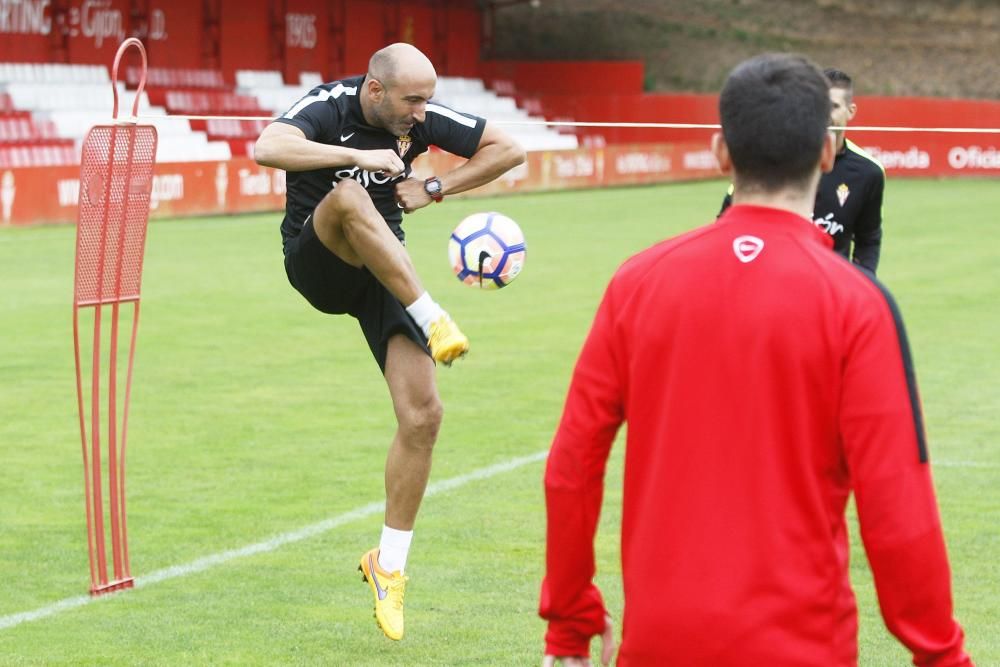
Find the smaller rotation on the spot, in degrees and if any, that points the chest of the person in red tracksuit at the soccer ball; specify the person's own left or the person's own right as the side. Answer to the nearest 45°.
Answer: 0° — they already face it

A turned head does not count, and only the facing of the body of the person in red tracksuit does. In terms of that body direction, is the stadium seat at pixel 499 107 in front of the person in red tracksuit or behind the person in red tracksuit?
in front

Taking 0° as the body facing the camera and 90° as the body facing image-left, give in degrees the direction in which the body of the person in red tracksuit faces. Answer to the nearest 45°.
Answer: approximately 180°

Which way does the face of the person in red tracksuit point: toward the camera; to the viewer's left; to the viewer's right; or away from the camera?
away from the camera
